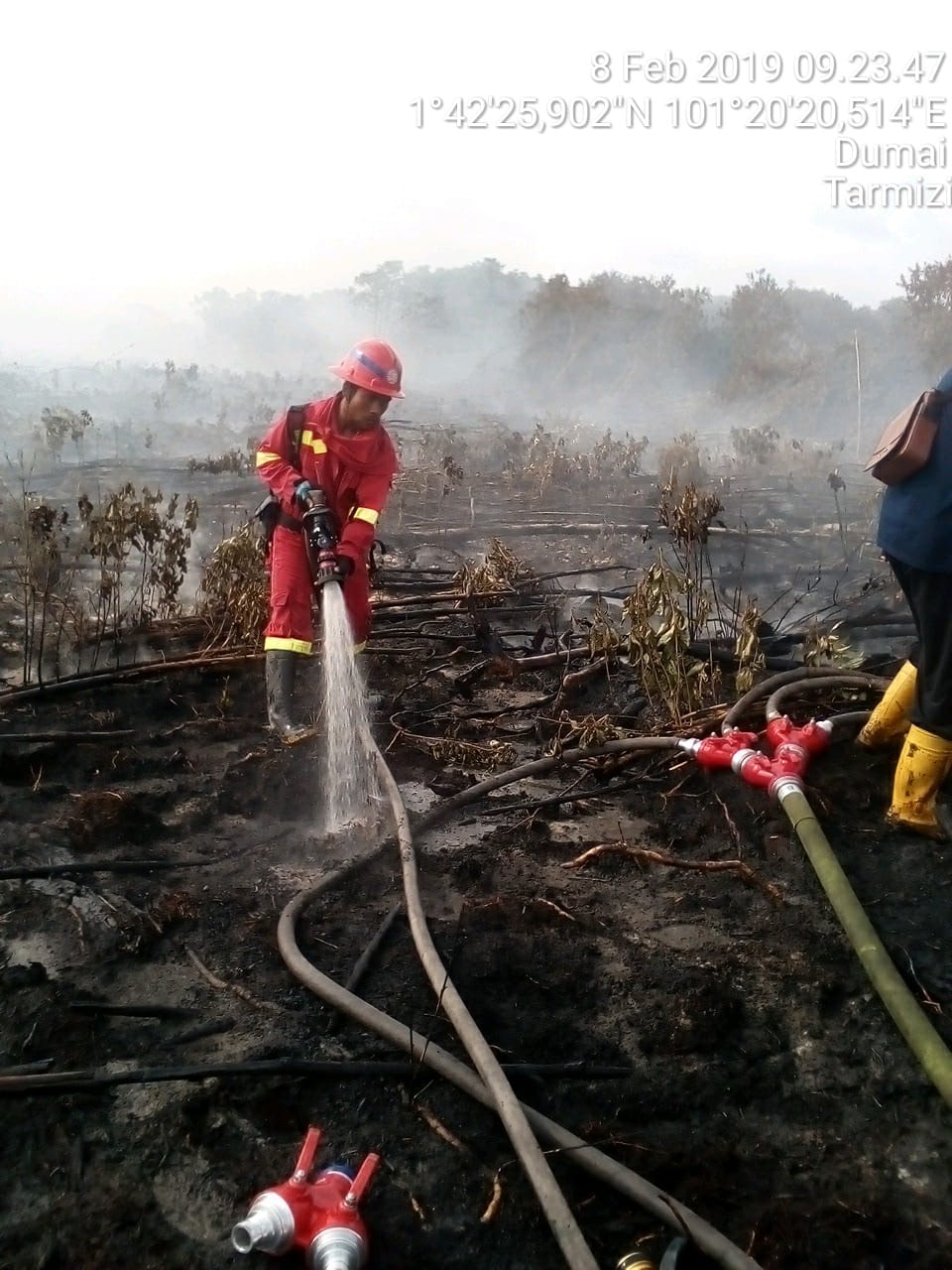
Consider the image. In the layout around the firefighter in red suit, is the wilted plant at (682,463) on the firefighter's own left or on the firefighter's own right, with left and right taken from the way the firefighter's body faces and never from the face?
on the firefighter's own left

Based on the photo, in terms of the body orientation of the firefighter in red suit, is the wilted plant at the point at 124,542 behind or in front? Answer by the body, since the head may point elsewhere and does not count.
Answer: behind

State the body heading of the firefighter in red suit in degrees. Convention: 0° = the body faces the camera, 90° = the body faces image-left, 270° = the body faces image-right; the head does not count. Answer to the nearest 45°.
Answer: approximately 315°

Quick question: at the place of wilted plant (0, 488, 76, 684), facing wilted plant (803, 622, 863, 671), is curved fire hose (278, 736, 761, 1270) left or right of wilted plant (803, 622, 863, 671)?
right

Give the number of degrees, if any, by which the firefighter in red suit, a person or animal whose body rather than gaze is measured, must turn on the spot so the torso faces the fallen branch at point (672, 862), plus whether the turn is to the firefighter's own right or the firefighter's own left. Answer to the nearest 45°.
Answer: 0° — they already face it

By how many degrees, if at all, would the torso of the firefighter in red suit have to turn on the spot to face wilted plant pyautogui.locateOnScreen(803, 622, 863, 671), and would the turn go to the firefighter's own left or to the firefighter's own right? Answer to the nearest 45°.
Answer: approximately 45° to the firefighter's own left

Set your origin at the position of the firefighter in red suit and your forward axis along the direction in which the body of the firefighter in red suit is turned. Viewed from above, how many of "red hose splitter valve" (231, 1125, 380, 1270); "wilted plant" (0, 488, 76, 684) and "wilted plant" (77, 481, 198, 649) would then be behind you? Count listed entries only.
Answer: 2

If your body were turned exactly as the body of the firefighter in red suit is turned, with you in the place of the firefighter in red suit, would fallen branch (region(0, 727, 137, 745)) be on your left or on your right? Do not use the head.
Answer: on your right
